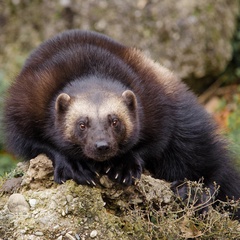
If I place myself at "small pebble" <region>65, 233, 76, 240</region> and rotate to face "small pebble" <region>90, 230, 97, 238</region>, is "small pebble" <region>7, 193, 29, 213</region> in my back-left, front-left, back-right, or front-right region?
back-left

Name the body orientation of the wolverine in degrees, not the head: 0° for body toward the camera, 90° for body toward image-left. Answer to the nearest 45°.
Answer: approximately 0°
